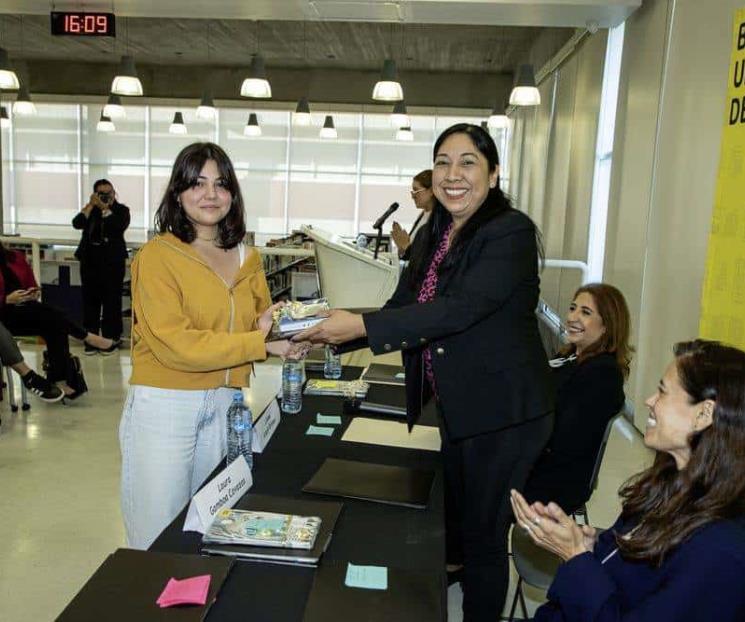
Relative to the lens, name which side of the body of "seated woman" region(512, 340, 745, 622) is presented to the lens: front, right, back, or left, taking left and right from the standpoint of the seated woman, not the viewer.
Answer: left

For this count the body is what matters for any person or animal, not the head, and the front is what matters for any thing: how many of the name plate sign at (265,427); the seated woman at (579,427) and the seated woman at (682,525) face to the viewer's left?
2

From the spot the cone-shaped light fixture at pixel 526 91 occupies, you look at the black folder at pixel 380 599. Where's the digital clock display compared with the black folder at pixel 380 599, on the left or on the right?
right

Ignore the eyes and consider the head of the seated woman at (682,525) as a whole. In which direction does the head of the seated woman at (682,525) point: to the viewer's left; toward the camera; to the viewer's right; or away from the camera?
to the viewer's left
